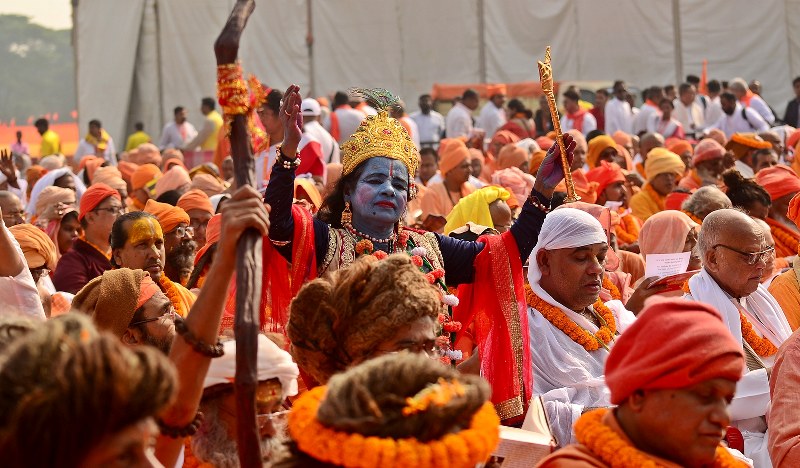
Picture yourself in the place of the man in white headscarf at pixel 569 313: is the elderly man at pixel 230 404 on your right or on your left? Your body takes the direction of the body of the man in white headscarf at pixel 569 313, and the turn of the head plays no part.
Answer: on your right

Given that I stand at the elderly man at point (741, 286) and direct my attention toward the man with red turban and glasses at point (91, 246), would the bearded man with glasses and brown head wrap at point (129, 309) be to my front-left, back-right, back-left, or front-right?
front-left

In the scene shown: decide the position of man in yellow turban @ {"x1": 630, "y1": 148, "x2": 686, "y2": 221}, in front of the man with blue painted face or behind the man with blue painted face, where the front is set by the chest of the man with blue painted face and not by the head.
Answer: behind

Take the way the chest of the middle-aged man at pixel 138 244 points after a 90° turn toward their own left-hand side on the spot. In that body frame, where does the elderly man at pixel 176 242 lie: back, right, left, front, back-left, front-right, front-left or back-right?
front-left

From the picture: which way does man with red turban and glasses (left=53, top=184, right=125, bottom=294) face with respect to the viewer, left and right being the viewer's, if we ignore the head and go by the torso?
facing the viewer and to the right of the viewer

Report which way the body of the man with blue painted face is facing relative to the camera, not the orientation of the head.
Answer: toward the camera

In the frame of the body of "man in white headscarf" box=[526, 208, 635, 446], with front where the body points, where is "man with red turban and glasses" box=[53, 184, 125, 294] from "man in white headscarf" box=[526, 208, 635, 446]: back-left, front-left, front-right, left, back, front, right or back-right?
back

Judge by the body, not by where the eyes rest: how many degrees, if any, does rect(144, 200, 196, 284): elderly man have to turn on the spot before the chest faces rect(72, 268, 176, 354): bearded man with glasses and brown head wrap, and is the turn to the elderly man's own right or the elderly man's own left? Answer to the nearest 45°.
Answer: approximately 45° to the elderly man's own right

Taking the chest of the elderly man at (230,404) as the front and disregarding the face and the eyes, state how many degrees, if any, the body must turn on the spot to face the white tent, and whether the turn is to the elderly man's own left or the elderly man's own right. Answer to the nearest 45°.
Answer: approximately 135° to the elderly man's own left

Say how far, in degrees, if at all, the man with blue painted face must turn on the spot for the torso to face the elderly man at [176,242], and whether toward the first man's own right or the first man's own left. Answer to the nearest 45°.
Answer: approximately 135° to the first man's own right
